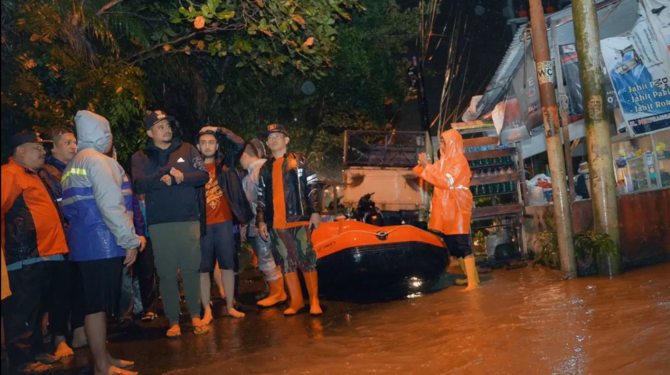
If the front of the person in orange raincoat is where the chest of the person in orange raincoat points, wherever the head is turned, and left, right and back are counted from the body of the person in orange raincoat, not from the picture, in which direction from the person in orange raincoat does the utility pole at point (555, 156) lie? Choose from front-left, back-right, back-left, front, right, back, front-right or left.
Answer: back

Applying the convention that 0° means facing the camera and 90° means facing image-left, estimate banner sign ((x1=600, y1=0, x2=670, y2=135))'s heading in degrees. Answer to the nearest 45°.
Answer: approximately 0°

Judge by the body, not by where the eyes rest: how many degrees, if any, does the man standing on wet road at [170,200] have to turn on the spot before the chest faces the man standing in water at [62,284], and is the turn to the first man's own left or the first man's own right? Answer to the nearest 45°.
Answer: approximately 90° to the first man's own right

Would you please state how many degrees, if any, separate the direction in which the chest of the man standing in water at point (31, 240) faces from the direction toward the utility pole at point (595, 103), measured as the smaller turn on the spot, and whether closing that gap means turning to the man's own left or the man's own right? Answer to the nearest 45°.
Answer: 0° — they already face it

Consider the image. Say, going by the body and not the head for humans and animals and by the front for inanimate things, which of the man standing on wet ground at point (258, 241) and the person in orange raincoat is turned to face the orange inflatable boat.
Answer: the person in orange raincoat

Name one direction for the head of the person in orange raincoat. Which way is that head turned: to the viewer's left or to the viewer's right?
to the viewer's left

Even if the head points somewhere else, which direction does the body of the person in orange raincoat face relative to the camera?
to the viewer's left

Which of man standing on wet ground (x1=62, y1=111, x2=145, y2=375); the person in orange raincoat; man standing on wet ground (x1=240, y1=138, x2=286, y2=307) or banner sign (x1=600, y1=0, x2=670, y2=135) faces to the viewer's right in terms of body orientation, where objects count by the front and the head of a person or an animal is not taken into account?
man standing on wet ground (x1=62, y1=111, x2=145, y2=375)

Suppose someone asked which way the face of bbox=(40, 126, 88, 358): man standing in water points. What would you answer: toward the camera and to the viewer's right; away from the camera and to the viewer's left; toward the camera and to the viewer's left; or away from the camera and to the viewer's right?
toward the camera and to the viewer's right
